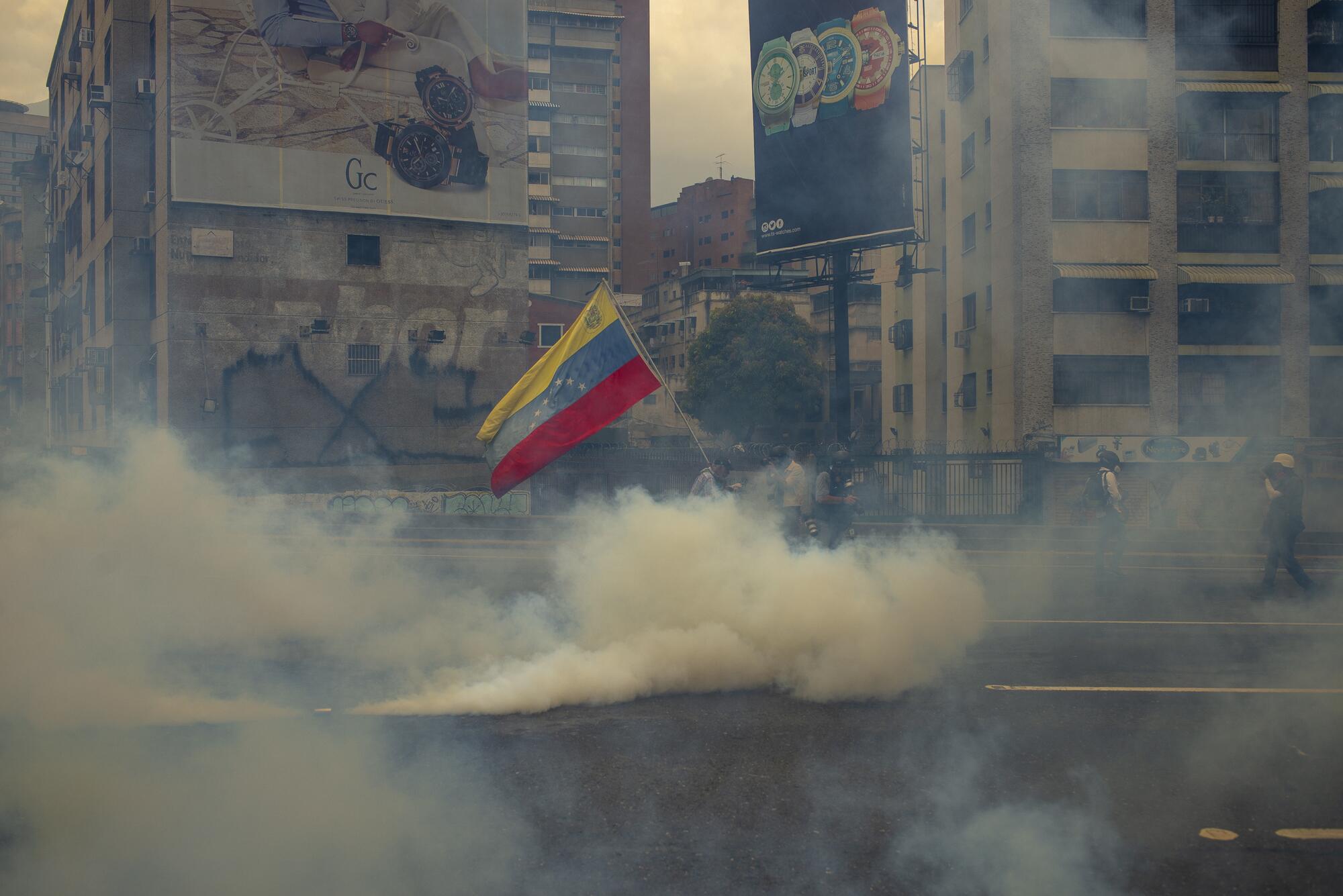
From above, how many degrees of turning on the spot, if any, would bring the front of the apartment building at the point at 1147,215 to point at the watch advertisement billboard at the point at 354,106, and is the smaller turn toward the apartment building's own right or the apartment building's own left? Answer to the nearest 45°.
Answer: approximately 90° to the apartment building's own right

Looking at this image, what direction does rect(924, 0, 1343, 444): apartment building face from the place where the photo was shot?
facing the viewer

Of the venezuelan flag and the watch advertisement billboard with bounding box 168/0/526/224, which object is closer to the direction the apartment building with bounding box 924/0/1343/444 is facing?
the venezuelan flag

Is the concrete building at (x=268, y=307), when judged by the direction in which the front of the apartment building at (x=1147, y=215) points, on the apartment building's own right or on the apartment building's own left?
on the apartment building's own right

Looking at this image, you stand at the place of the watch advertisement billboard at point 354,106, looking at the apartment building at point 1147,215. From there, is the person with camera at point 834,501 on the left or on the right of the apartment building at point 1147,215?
right

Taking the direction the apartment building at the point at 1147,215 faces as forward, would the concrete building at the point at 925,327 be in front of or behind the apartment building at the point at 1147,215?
behind

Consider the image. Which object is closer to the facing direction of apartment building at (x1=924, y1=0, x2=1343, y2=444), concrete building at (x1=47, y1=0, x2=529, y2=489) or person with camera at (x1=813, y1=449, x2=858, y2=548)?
the person with camera

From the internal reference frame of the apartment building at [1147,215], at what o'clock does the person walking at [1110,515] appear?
The person walking is roughly at 12 o'clock from the apartment building.

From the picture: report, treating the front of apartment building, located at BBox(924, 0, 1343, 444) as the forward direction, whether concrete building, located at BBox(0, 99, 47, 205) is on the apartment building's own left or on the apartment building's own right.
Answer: on the apartment building's own right

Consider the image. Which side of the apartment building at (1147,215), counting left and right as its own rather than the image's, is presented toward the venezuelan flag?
front
